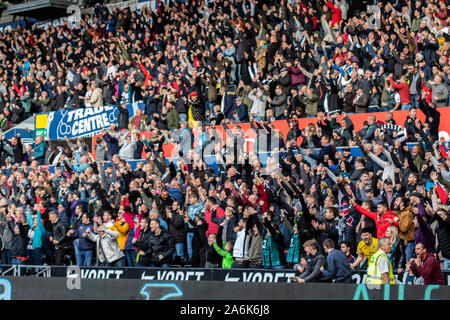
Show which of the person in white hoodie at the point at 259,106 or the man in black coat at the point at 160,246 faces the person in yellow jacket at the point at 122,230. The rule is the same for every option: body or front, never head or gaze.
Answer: the person in white hoodie

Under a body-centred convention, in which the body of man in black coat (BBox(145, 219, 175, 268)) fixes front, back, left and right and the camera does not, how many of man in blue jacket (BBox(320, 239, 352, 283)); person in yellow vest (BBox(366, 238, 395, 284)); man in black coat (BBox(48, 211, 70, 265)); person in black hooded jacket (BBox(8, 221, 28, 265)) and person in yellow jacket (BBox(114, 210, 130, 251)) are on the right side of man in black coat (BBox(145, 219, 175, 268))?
3

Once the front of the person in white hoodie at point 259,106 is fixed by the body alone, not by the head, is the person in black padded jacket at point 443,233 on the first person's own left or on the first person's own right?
on the first person's own left

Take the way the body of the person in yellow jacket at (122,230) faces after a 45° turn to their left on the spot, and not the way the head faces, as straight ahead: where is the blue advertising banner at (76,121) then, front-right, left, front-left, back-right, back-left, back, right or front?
back

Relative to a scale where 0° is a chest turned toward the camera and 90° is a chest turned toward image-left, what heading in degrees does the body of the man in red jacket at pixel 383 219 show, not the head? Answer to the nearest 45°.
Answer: approximately 45°

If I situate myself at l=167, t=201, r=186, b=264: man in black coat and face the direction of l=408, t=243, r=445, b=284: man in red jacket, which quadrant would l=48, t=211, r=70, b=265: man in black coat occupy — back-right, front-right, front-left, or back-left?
back-right

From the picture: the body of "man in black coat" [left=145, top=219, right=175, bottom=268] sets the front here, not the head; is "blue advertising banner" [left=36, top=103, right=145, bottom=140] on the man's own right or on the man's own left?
on the man's own right

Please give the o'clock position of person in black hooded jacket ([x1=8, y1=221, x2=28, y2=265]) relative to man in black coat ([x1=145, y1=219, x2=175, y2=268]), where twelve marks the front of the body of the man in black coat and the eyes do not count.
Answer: The person in black hooded jacket is roughly at 3 o'clock from the man in black coat.

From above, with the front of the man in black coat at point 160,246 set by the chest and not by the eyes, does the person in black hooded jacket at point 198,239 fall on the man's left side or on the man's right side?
on the man's left side

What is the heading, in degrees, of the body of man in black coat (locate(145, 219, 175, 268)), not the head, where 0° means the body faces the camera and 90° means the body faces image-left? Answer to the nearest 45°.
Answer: approximately 45°
